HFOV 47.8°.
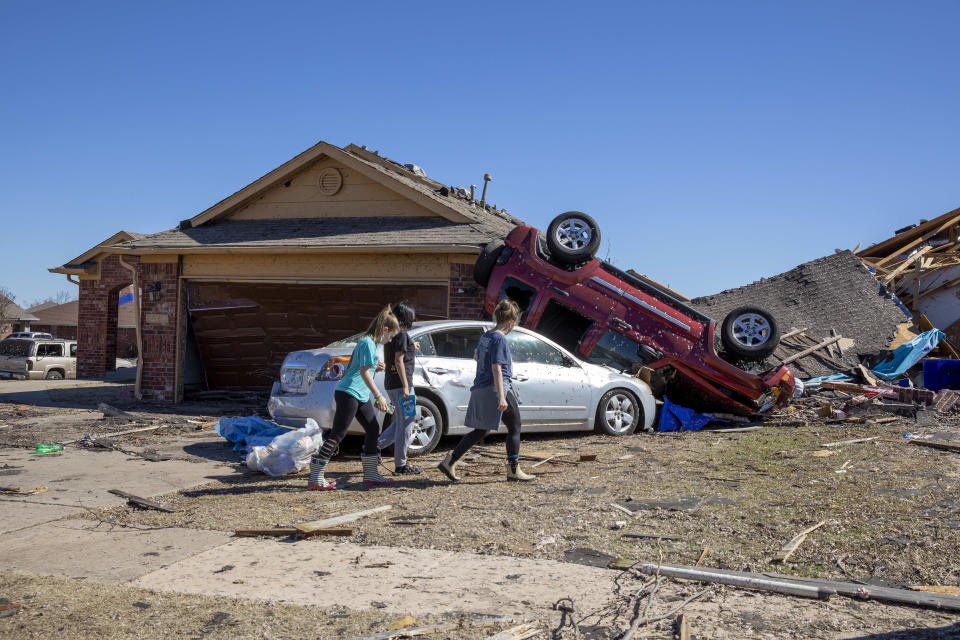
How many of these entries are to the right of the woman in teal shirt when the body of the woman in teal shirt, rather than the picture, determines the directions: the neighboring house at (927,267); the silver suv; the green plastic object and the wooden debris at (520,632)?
1

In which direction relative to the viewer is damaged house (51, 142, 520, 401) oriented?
toward the camera

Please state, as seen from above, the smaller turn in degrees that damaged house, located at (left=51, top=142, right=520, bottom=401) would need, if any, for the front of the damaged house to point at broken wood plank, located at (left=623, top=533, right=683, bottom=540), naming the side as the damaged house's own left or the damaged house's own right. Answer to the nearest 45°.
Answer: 0° — it already faces it

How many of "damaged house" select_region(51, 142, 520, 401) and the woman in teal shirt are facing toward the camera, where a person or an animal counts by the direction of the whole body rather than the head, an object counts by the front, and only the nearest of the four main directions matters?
1

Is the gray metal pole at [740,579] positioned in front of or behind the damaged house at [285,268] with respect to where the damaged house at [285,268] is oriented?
in front

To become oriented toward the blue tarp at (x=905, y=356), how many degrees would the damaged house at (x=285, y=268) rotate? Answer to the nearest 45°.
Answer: approximately 90° to its left

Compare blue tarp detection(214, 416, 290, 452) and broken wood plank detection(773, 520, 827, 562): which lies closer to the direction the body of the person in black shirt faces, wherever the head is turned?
the broken wood plank

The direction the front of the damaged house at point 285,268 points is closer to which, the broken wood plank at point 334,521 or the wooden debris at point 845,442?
the broken wood plank
